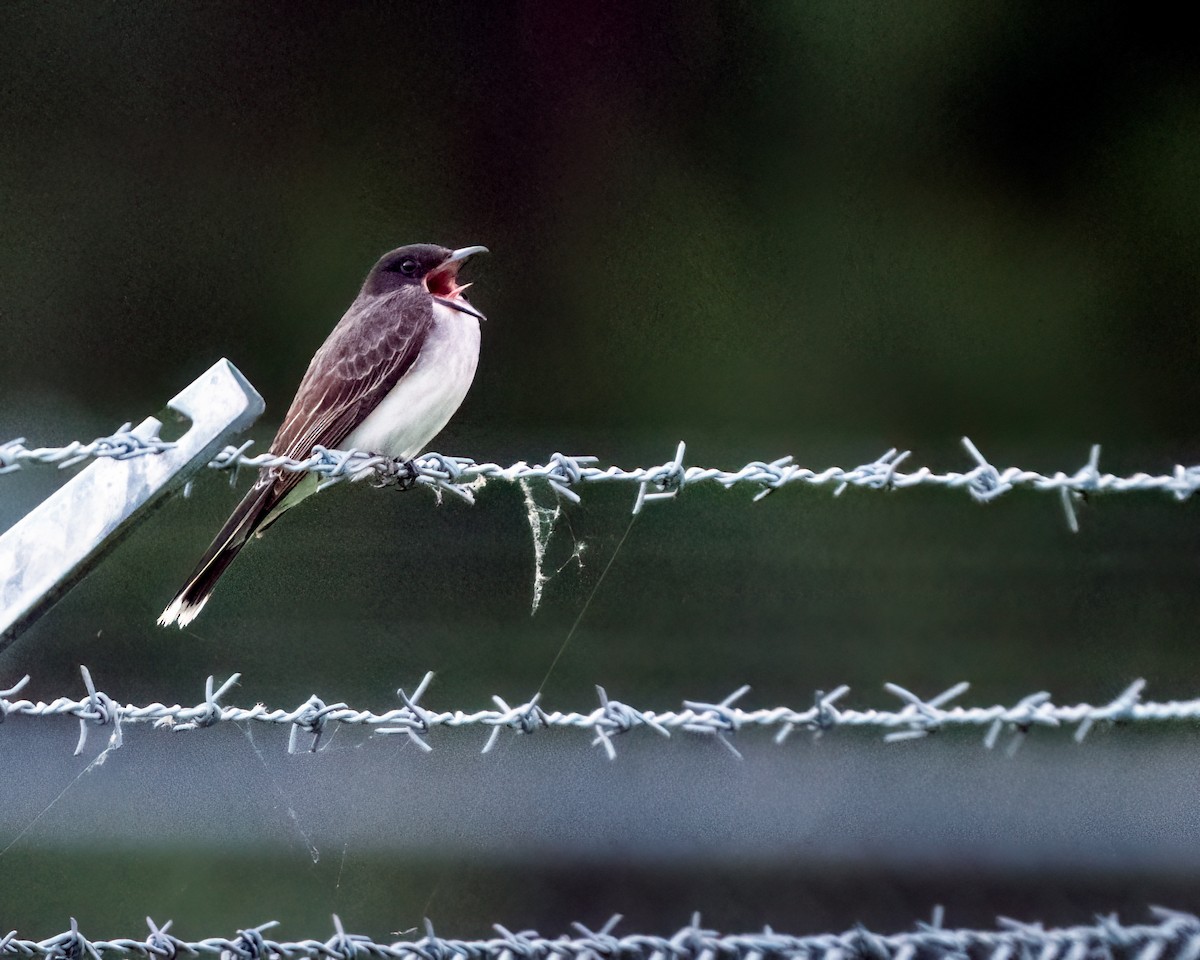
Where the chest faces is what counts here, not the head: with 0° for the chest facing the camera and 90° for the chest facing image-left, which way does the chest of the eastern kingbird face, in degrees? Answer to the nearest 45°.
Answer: approximately 270°
